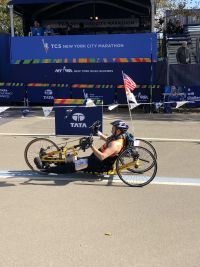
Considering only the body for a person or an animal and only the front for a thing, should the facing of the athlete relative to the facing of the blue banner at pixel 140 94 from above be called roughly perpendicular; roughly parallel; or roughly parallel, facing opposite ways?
roughly perpendicular

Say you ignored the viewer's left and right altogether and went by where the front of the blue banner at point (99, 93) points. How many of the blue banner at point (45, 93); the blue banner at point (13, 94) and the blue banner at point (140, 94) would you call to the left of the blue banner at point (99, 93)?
1

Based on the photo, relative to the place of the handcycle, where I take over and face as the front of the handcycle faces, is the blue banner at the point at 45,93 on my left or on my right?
on my right

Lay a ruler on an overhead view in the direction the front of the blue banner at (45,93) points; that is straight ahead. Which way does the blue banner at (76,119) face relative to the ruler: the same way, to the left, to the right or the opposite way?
the same way

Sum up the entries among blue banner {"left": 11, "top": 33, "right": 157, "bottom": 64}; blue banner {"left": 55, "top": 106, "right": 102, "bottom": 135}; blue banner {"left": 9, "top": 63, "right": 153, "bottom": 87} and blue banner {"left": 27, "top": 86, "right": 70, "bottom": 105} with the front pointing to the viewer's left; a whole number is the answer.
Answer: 0

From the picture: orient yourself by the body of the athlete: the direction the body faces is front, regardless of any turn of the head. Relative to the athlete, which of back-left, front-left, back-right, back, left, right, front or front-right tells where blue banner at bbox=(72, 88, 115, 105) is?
right

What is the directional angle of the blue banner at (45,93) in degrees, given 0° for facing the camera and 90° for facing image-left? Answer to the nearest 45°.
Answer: approximately 0°

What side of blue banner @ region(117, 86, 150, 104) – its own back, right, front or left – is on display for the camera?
front

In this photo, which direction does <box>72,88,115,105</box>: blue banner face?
toward the camera

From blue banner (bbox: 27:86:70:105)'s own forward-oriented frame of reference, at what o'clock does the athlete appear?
The athlete is roughly at 12 o'clock from the blue banner.

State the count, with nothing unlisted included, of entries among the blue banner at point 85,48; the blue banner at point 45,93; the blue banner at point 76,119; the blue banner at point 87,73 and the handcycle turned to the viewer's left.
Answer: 1

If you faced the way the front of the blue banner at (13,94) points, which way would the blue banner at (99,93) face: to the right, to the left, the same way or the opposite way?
the same way

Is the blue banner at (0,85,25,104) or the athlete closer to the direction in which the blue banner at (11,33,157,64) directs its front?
the athlete

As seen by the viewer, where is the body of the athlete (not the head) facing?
to the viewer's left

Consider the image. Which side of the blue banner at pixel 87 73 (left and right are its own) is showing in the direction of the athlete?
front

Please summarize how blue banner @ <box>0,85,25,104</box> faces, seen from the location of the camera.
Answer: facing the viewer

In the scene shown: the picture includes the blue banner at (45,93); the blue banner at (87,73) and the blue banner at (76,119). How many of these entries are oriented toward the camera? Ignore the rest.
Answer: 3

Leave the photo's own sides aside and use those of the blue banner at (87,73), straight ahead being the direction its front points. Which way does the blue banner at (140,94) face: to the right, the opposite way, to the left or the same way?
the same way
